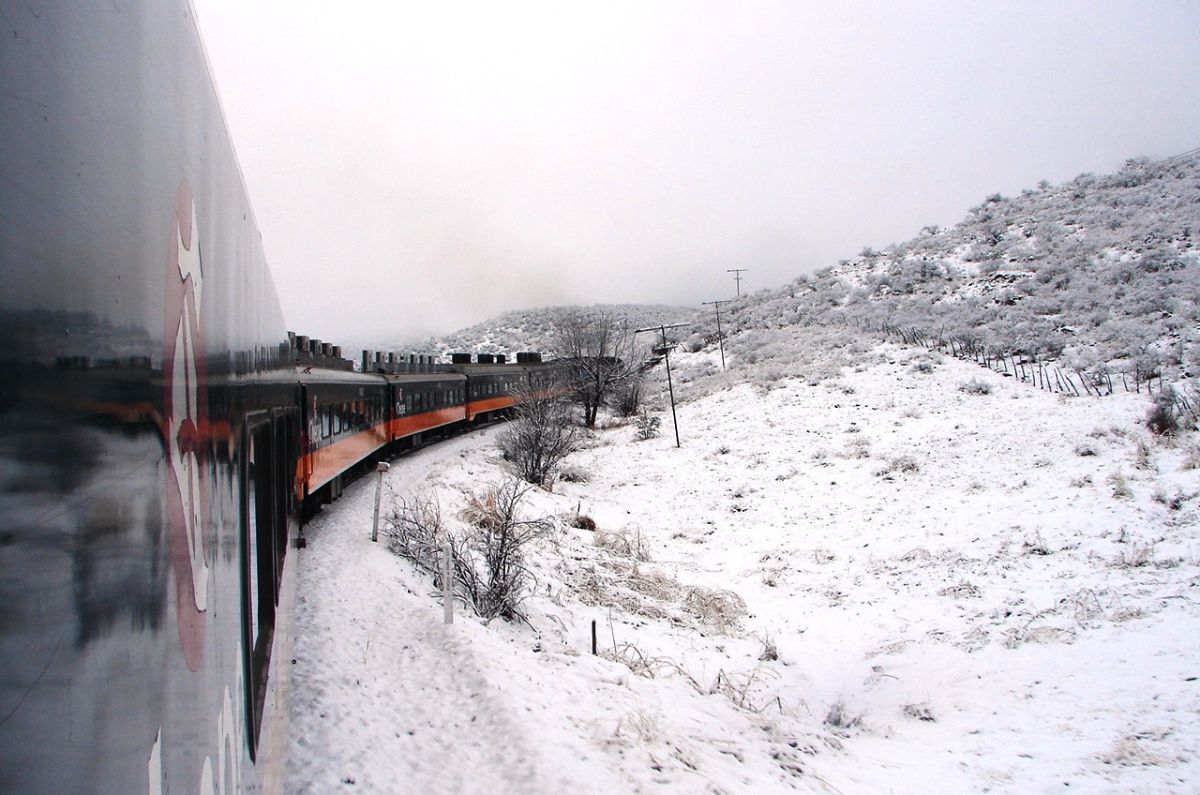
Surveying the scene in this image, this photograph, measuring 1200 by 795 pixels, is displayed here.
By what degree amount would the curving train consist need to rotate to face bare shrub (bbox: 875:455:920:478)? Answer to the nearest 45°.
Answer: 0° — it already faces it

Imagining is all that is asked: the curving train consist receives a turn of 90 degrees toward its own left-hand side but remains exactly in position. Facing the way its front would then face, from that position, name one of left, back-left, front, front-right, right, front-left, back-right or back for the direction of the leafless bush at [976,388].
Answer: right

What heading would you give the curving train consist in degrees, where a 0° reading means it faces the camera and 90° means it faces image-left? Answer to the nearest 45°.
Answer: approximately 225°

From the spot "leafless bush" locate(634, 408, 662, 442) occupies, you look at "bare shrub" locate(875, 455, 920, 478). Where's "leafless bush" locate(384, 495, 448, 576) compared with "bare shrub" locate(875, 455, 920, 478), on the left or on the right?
right

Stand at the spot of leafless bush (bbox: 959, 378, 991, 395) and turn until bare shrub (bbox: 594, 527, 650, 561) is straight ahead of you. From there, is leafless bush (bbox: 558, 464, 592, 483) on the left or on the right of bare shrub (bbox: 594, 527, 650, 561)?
right

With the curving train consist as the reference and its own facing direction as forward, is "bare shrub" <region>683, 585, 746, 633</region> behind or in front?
in front
